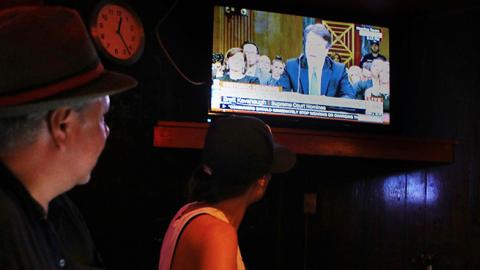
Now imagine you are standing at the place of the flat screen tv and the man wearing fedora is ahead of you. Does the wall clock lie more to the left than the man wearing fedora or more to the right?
right

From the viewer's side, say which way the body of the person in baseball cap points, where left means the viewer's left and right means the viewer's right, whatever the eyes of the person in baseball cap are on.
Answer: facing away from the viewer and to the right of the viewer

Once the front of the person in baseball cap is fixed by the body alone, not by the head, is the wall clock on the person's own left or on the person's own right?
on the person's own left

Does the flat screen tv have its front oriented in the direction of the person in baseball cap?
yes

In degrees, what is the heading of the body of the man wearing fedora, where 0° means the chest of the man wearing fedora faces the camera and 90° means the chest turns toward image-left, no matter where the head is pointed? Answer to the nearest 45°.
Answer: approximately 270°

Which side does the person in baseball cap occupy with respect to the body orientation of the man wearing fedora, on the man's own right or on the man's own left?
on the man's own left

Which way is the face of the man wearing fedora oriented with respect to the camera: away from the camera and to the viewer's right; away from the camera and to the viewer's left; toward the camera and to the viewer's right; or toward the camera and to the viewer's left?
away from the camera and to the viewer's right

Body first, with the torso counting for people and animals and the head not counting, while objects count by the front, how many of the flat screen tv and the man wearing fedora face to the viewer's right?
1

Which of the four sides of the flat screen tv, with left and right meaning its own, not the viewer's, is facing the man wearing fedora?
front

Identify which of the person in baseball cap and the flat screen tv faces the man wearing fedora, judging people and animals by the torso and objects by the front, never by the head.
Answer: the flat screen tv

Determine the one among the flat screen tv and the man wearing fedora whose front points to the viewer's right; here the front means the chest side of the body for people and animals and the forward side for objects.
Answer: the man wearing fedora

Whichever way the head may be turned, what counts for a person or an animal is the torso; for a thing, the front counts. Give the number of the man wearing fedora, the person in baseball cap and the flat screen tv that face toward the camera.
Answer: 1

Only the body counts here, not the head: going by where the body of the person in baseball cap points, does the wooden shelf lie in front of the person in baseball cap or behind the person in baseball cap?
in front

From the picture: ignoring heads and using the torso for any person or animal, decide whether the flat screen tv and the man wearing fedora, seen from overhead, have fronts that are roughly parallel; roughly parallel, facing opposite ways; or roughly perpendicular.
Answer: roughly perpendicular
